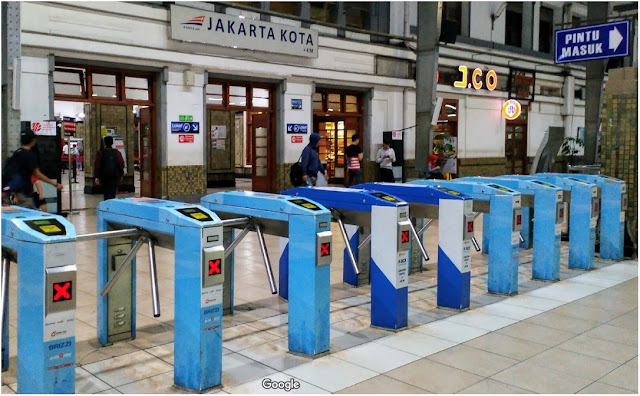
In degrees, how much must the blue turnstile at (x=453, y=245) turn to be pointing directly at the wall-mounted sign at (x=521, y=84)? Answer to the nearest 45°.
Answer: approximately 135° to its left

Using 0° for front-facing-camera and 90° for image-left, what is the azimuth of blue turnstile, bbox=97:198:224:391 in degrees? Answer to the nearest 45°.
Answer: approximately 315°

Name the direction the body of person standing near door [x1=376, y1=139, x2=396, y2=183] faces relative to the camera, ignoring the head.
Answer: toward the camera

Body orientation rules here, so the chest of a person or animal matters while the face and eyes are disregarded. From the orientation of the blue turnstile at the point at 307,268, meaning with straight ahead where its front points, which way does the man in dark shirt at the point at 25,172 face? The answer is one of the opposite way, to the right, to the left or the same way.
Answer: to the left

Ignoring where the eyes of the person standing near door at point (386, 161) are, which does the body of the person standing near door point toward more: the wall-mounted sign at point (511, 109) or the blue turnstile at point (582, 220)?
the blue turnstile

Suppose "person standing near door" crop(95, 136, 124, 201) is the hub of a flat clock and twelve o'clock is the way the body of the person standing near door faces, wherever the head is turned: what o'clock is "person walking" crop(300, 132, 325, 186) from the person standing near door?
The person walking is roughly at 4 o'clock from the person standing near door.

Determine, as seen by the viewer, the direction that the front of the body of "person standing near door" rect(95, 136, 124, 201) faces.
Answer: away from the camera

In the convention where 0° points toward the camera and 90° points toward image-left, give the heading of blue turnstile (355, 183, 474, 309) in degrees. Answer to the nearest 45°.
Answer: approximately 315°

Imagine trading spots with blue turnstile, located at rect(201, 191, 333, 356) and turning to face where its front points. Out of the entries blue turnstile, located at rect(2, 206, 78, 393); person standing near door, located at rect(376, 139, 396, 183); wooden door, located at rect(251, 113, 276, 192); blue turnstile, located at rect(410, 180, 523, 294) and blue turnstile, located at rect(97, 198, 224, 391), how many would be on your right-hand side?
2

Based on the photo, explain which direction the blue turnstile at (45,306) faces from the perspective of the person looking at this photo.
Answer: facing the viewer and to the right of the viewer

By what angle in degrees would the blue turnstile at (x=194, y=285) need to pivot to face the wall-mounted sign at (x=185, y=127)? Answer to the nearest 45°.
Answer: approximately 135° to its left

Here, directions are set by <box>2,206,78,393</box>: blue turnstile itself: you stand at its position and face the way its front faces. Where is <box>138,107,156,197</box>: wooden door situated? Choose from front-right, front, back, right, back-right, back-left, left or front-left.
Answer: back-left

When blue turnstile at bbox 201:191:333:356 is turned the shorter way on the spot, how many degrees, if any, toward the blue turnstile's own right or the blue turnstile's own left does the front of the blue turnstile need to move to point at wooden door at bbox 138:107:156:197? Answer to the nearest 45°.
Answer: approximately 135° to the blue turnstile's own left

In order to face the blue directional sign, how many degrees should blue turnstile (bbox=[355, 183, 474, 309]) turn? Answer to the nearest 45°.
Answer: approximately 90° to its left

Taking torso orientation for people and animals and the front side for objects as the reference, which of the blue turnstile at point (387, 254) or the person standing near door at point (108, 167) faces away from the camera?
the person standing near door

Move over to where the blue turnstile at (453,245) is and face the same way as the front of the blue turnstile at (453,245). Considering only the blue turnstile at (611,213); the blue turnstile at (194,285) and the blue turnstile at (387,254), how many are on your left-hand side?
1
